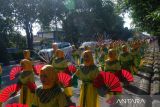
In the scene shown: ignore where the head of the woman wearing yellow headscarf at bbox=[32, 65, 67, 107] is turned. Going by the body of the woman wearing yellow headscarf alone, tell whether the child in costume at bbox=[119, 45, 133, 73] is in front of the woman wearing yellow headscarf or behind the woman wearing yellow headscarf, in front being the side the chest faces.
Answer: behind

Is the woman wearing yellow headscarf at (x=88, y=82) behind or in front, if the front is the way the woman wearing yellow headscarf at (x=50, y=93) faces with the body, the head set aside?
behind

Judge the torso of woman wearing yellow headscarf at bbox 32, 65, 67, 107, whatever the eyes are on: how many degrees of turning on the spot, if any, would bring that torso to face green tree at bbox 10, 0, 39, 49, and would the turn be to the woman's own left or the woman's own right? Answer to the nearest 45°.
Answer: approximately 135° to the woman's own right

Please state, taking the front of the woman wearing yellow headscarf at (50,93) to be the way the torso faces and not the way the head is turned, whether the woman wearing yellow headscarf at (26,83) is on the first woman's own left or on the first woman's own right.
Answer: on the first woman's own right

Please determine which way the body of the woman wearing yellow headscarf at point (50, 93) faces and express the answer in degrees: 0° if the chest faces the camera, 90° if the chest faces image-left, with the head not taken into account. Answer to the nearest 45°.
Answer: approximately 45°

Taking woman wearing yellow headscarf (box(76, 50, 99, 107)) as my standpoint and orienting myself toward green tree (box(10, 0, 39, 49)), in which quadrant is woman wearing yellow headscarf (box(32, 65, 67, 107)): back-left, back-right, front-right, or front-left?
back-left
